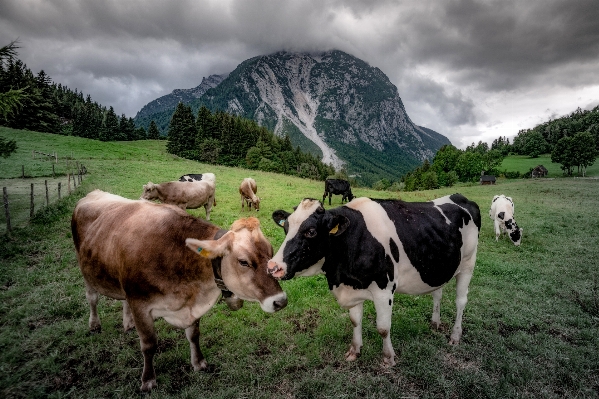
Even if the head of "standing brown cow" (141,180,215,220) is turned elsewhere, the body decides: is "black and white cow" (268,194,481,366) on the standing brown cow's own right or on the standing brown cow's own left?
on the standing brown cow's own left

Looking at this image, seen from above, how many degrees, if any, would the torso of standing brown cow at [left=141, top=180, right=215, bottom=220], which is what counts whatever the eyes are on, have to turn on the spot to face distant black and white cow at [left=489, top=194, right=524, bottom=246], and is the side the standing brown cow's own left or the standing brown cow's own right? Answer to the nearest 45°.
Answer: approximately 135° to the standing brown cow's own left

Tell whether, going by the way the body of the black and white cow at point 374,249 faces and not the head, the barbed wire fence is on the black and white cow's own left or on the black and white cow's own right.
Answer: on the black and white cow's own right

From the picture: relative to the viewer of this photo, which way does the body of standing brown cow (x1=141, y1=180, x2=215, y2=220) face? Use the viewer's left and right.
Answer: facing to the left of the viewer

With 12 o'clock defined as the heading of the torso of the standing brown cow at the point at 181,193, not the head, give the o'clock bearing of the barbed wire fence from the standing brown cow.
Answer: The barbed wire fence is roughly at 1 o'clock from the standing brown cow.

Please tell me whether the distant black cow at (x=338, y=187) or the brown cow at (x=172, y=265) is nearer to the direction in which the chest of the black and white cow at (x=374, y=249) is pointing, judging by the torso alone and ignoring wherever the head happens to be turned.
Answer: the brown cow

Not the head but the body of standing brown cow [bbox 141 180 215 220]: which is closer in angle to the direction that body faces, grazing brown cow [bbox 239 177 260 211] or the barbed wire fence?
the barbed wire fence

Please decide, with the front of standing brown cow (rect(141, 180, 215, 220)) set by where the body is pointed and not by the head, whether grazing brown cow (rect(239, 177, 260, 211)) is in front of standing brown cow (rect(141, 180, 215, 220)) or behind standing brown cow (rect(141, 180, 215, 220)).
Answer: behind

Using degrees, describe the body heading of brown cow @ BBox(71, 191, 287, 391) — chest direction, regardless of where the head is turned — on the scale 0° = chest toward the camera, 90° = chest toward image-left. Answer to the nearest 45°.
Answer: approximately 315°

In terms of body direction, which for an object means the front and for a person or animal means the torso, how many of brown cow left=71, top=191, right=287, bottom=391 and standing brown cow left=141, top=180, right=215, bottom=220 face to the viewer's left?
1

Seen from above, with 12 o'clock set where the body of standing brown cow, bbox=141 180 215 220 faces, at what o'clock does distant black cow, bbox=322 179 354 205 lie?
The distant black cow is roughly at 5 o'clock from the standing brown cow.
